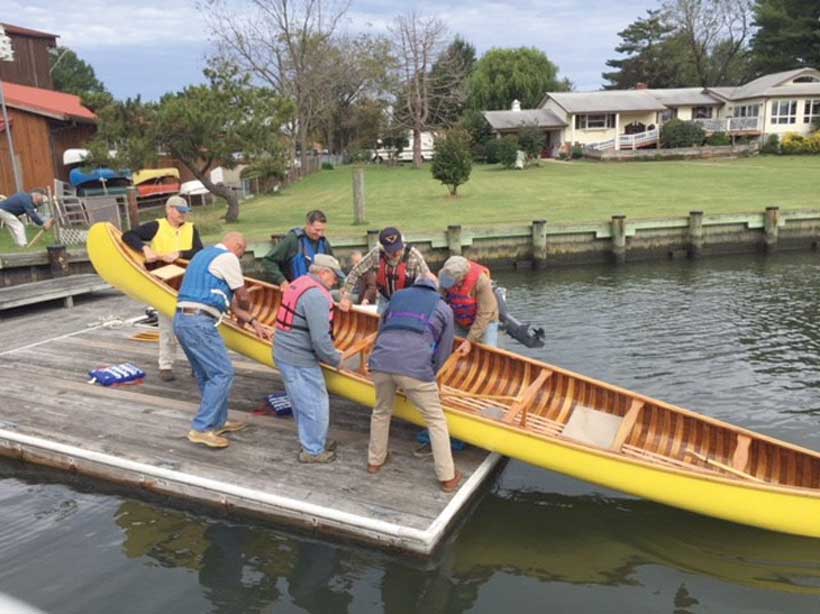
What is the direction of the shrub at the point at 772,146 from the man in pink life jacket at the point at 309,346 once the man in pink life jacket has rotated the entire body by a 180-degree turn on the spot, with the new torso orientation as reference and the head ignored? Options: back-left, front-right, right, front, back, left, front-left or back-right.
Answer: back

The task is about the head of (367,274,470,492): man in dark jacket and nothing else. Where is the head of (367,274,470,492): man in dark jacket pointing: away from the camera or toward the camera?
away from the camera

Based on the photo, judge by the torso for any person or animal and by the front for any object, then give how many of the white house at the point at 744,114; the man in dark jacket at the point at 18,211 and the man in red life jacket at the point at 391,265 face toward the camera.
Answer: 2

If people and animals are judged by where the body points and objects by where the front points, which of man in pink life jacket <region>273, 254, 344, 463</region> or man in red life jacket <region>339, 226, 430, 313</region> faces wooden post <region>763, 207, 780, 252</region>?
man in pink life jacket <region>273, 254, 344, 463</region>

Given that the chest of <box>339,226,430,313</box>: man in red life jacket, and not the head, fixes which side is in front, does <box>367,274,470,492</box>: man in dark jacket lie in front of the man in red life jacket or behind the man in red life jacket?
in front

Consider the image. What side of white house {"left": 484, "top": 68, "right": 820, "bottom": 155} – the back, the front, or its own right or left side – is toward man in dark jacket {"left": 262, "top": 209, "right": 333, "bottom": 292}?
front

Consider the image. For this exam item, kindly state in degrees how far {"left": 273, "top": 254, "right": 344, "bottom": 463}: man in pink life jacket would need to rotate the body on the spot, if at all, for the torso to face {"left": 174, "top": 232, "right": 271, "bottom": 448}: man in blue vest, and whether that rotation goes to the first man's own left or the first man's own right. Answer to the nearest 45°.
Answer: approximately 90° to the first man's own left

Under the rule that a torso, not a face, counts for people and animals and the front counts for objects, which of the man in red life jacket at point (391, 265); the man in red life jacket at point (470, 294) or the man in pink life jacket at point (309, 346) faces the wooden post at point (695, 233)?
the man in pink life jacket at point (309, 346)

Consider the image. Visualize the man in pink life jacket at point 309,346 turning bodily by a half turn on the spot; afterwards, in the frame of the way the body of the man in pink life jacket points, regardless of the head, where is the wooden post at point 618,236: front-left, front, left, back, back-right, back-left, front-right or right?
back

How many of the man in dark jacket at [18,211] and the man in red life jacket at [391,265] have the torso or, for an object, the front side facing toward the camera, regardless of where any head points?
1
